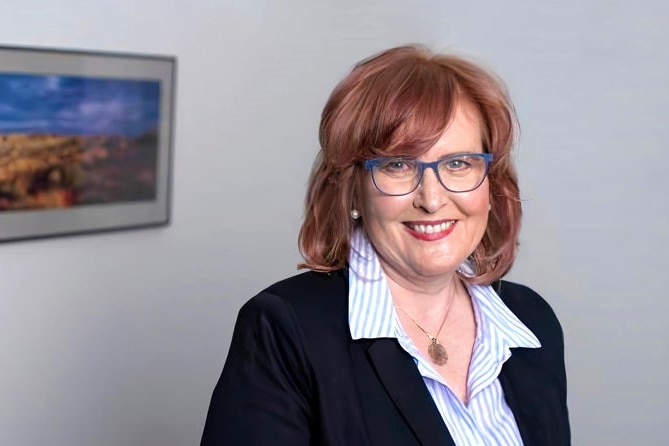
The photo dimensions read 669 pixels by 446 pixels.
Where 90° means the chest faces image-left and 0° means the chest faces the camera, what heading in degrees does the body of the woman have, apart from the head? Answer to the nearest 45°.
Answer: approximately 315°

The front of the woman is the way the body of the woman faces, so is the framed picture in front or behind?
behind

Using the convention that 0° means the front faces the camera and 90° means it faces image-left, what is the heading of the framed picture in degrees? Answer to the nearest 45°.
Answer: approximately 315°
